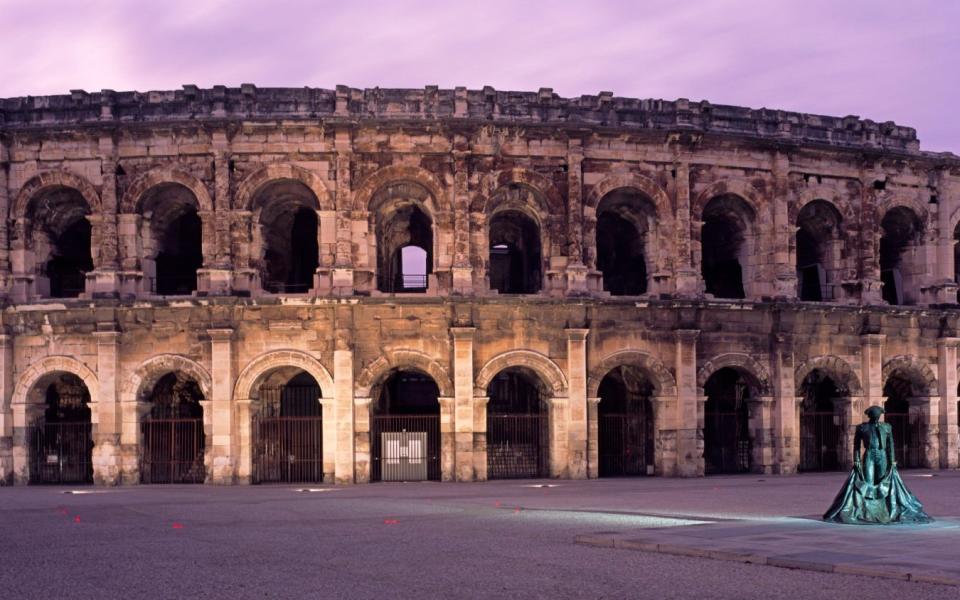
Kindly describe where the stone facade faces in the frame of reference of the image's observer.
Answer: facing the viewer

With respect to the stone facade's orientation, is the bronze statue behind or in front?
in front
